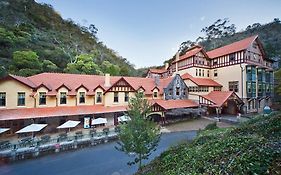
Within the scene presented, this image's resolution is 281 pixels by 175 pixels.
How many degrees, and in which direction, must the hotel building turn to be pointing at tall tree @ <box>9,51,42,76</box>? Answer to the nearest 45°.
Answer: approximately 90° to its right

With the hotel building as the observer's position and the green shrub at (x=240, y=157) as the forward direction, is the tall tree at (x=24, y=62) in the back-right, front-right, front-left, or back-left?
back-right

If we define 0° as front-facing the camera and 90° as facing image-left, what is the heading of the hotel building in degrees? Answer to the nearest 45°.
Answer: approximately 0°

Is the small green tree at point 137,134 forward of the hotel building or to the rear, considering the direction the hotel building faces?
forward

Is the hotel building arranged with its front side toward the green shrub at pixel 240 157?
yes

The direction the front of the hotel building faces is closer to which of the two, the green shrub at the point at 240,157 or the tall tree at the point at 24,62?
the green shrub
